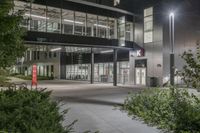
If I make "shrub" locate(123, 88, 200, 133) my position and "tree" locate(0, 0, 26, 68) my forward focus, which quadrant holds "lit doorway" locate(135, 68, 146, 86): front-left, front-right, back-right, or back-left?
front-right

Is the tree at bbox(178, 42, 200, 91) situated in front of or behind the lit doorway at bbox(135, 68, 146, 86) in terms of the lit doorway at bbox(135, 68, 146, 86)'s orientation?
in front

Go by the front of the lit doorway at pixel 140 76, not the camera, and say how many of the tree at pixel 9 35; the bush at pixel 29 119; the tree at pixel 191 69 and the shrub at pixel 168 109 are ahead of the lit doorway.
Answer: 4

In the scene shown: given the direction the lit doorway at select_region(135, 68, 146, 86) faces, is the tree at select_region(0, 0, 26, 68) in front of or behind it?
in front

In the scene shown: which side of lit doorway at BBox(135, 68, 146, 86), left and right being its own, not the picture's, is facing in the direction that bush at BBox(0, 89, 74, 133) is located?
front

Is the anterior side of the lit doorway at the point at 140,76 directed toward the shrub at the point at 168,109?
yes

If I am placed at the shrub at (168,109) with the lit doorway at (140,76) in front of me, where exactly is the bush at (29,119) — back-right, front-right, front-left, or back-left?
back-left

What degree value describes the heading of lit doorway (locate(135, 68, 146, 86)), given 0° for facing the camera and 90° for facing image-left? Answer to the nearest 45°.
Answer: approximately 0°
